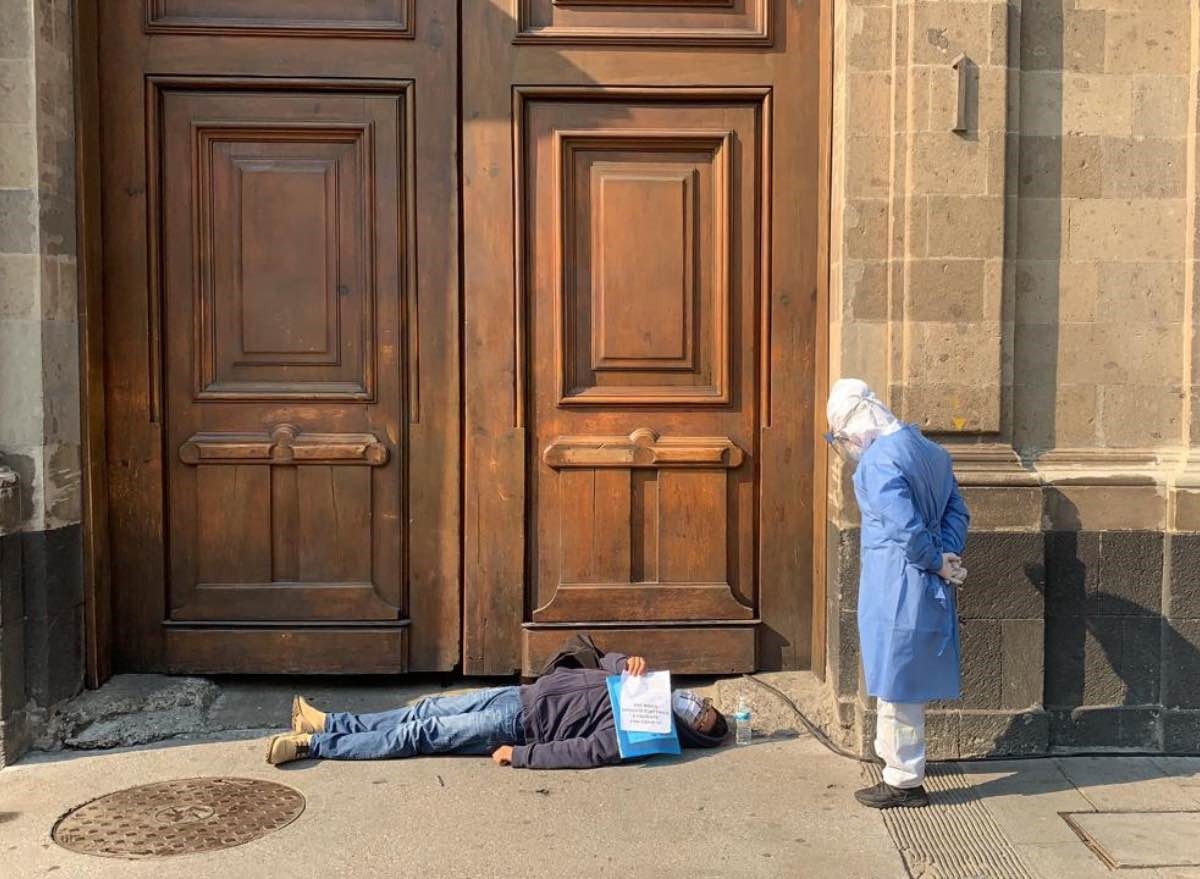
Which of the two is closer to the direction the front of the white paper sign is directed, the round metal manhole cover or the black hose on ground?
the round metal manhole cover

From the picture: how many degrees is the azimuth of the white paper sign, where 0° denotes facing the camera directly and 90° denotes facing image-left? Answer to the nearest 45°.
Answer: approximately 0°

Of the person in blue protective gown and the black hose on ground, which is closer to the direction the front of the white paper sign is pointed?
the person in blue protective gown

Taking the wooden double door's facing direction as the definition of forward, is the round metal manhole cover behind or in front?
in front

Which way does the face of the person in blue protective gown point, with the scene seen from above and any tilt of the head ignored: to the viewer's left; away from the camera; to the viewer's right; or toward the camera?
to the viewer's left

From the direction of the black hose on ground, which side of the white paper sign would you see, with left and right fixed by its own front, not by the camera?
left

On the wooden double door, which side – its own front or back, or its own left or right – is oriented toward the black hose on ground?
left

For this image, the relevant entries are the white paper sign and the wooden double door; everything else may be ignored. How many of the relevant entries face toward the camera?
2

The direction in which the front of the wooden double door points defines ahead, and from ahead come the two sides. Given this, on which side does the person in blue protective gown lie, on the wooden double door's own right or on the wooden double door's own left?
on the wooden double door's own left

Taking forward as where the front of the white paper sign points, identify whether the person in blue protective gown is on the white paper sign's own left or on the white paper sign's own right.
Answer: on the white paper sign's own left
